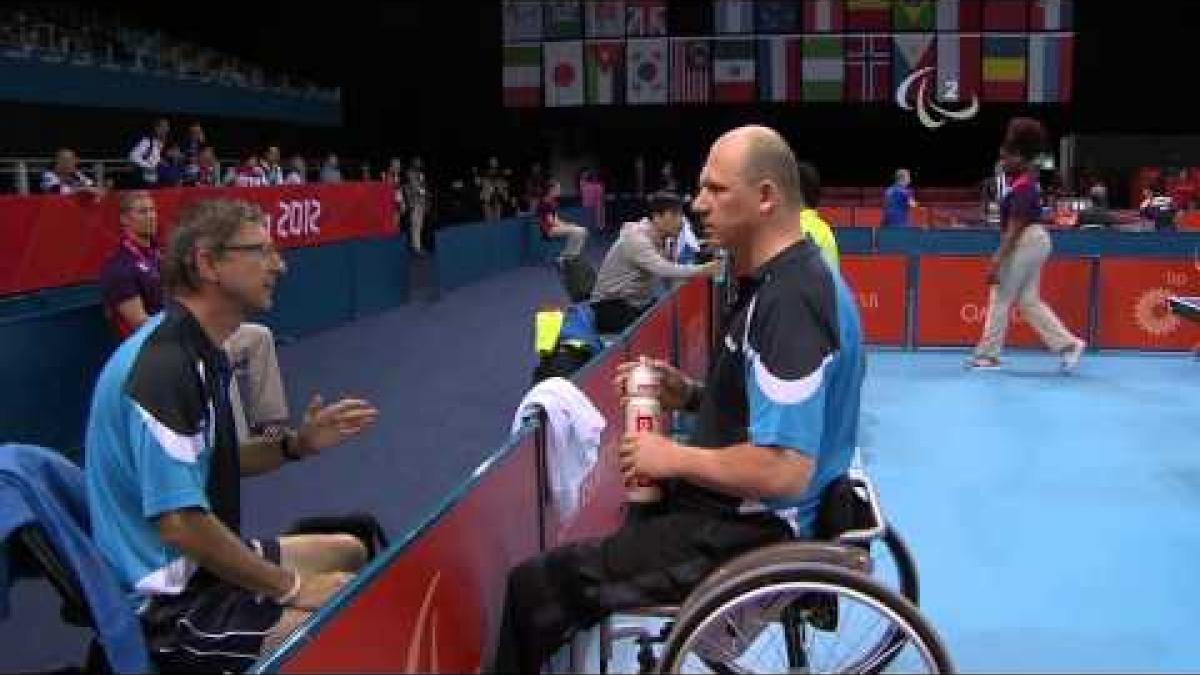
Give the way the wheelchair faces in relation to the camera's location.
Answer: facing to the left of the viewer

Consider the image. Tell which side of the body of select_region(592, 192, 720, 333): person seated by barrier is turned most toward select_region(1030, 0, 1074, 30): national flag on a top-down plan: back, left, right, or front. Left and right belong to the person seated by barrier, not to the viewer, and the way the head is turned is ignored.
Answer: left

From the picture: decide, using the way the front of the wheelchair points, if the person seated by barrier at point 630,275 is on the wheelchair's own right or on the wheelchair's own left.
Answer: on the wheelchair's own right

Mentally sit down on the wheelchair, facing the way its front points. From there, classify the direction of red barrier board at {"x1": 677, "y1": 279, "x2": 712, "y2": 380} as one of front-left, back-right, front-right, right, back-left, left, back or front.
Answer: right

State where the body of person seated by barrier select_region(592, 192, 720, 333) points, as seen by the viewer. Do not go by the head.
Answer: to the viewer's right

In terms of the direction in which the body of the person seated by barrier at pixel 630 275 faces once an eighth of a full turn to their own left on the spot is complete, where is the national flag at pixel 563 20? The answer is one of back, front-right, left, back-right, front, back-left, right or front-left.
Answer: front-left

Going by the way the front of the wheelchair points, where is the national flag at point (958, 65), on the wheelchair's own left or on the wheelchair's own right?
on the wheelchair's own right

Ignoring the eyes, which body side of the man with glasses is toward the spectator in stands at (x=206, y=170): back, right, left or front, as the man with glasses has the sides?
left

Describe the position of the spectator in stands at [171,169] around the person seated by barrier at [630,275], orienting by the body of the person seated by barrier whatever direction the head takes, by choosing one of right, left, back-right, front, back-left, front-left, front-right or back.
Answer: back-left

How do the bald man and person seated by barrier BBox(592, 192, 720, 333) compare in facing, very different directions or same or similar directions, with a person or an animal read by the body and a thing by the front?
very different directions

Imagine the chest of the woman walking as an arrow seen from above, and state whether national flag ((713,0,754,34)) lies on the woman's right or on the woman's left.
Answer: on the woman's right

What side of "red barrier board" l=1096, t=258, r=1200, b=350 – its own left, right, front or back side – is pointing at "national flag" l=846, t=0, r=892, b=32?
back

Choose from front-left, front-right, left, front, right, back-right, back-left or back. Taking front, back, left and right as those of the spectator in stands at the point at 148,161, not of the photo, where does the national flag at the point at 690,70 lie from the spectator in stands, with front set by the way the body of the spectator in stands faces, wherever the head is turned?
front-left

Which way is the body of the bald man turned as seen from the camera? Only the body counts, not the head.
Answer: to the viewer's left

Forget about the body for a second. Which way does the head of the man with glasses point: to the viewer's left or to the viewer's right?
to the viewer's right
